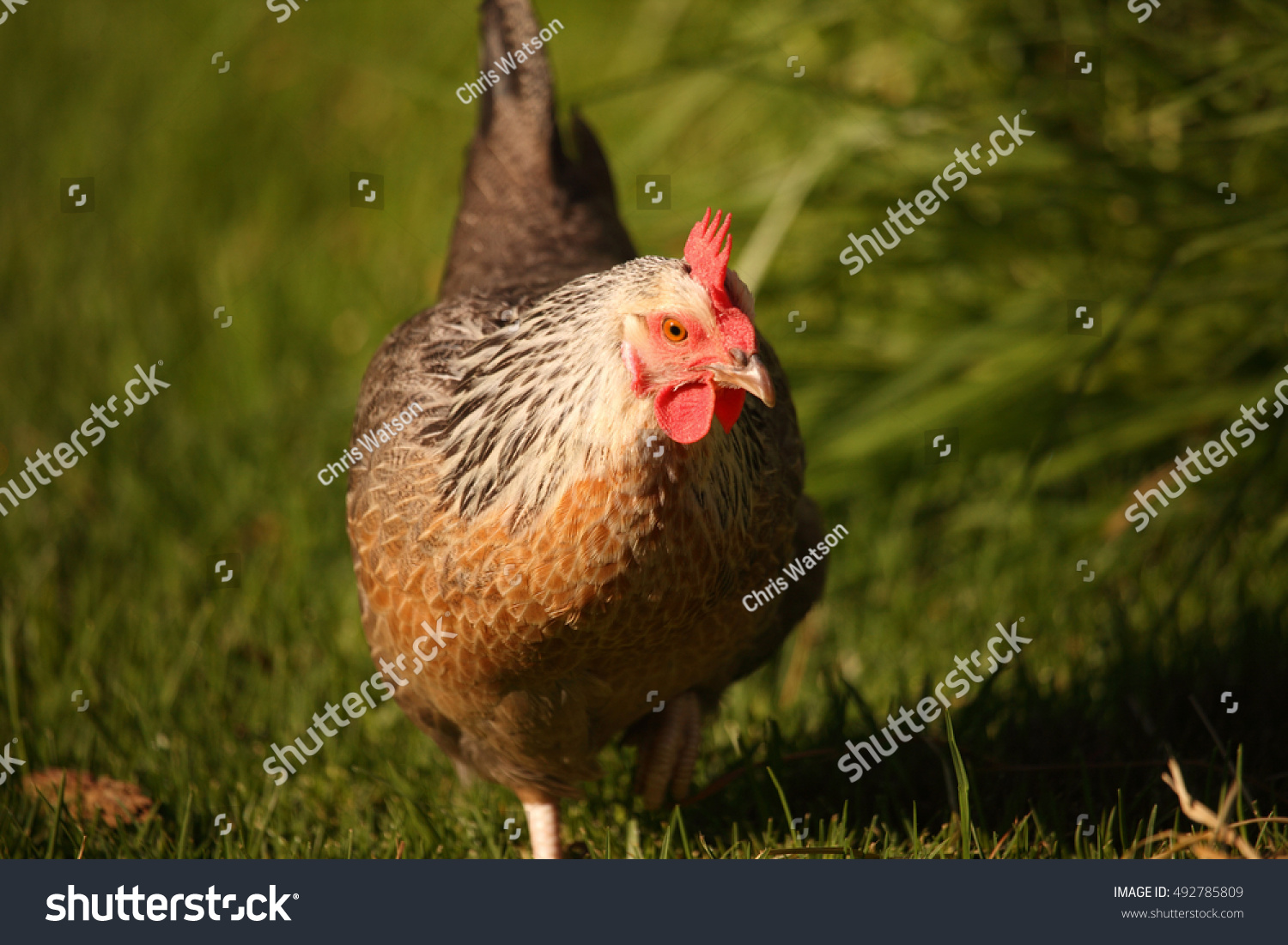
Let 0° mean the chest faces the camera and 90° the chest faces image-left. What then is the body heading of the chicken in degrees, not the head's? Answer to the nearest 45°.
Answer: approximately 315°
